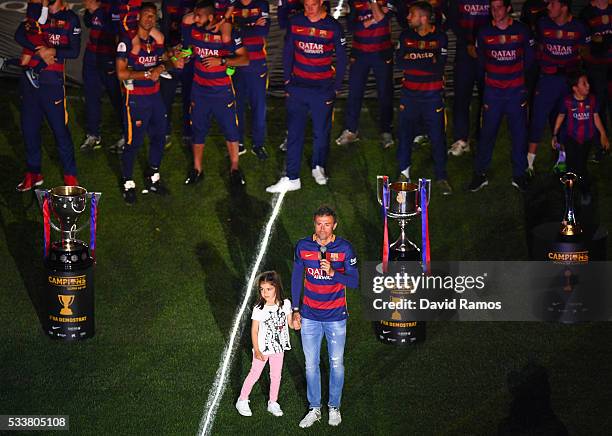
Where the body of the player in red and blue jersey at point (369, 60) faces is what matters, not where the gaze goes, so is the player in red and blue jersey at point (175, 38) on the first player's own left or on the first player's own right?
on the first player's own right

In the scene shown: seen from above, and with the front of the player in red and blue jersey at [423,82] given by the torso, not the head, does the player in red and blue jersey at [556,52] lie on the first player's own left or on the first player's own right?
on the first player's own left

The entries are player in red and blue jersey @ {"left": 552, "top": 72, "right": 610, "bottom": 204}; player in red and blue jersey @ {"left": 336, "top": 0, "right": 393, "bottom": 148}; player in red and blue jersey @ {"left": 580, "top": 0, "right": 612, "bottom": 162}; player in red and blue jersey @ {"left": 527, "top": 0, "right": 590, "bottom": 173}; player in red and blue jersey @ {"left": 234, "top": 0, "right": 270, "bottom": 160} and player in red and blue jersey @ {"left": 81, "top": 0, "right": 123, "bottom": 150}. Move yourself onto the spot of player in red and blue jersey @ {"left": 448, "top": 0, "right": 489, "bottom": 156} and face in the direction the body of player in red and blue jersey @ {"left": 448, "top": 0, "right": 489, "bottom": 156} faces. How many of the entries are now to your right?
3

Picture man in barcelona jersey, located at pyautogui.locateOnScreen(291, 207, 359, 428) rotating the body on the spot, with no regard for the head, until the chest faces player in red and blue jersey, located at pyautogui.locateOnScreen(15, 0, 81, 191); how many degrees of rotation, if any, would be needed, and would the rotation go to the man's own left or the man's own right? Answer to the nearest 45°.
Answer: approximately 135° to the man's own right

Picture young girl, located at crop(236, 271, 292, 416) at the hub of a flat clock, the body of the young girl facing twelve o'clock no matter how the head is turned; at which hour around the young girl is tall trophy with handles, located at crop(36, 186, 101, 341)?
The tall trophy with handles is roughly at 4 o'clock from the young girl.

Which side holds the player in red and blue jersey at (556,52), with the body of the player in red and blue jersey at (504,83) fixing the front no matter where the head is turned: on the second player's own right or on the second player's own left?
on the second player's own left

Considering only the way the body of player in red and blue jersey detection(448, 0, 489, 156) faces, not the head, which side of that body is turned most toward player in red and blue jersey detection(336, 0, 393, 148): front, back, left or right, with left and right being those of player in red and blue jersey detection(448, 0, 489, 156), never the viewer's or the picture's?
right
